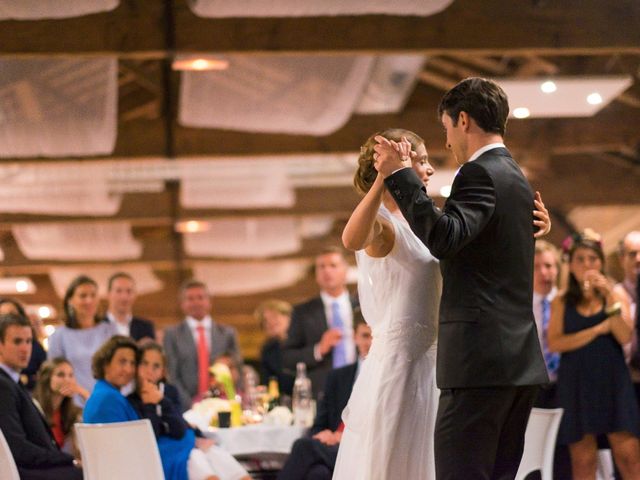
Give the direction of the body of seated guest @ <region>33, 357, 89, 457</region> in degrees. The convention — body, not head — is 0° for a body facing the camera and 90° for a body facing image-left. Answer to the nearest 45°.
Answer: approximately 315°

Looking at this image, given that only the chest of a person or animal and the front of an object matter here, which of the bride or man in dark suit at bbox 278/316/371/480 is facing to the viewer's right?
the bride

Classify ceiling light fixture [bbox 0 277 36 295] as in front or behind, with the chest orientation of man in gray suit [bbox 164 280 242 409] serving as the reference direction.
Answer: behind

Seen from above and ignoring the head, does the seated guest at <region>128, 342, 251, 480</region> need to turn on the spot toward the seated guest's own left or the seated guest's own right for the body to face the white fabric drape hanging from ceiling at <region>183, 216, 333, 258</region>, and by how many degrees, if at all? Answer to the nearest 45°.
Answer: approximately 135° to the seated guest's own left

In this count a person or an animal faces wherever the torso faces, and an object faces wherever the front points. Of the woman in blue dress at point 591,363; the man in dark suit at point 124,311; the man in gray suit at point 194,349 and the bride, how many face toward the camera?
3

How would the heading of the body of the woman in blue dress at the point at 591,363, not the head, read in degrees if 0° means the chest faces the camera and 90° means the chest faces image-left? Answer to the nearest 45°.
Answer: approximately 0°

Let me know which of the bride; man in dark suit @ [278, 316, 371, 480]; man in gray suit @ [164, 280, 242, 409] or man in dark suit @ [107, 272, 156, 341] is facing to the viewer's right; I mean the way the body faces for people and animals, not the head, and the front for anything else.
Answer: the bride

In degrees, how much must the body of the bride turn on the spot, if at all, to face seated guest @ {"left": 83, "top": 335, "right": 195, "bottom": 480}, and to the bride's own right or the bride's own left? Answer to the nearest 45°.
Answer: approximately 135° to the bride's own left

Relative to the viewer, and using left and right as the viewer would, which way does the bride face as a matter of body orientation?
facing to the right of the viewer

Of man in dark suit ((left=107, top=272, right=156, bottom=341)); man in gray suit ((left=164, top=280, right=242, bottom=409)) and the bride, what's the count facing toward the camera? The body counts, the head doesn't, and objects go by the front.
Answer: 2

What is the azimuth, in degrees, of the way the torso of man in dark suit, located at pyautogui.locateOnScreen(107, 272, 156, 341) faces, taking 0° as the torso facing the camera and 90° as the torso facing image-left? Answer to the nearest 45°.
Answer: approximately 0°
